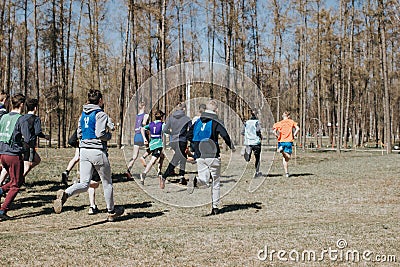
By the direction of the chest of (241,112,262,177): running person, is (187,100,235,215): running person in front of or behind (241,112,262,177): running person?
behind

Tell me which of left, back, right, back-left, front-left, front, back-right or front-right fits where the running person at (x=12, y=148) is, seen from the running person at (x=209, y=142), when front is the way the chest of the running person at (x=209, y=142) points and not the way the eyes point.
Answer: back-left

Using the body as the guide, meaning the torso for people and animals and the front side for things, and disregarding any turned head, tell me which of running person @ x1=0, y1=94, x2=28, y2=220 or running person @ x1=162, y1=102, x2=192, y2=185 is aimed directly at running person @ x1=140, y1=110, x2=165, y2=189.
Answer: running person @ x1=0, y1=94, x2=28, y2=220

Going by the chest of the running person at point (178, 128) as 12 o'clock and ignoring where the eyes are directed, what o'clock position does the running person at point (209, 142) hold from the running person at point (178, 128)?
the running person at point (209, 142) is roughly at 4 o'clock from the running person at point (178, 128).

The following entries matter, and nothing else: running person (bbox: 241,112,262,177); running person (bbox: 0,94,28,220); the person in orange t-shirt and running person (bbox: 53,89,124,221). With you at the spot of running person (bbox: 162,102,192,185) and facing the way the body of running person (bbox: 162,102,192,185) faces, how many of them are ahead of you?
2

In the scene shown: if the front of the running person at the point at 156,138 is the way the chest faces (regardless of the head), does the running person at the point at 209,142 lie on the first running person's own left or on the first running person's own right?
on the first running person's own right

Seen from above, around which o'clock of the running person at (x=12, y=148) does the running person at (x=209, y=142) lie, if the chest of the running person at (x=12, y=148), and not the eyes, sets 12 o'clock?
the running person at (x=209, y=142) is roughly at 2 o'clock from the running person at (x=12, y=148).

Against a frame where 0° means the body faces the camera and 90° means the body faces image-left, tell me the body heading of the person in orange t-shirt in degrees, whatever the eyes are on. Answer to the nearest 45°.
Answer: approximately 180°

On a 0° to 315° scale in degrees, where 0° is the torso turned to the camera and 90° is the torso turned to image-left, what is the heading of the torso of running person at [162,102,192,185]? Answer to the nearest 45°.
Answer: approximately 225°

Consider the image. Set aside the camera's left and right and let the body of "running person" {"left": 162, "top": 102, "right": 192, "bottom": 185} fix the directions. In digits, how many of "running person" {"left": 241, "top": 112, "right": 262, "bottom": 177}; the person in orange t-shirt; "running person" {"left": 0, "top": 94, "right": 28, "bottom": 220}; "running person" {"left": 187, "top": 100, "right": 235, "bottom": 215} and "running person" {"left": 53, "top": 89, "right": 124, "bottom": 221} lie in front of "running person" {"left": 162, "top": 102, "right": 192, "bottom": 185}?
2

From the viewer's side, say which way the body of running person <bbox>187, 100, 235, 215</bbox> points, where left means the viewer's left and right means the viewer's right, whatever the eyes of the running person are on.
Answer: facing away from the viewer and to the right of the viewer

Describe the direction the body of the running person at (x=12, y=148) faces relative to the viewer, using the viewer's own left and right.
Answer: facing away from the viewer and to the right of the viewer

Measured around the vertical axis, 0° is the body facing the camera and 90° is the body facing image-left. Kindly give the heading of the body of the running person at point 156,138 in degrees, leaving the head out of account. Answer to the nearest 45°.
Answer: approximately 225°

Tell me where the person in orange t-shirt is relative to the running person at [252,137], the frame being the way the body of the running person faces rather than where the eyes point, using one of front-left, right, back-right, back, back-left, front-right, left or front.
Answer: front-right

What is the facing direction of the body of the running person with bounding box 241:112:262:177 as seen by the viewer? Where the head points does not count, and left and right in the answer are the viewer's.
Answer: facing away from the viewer
